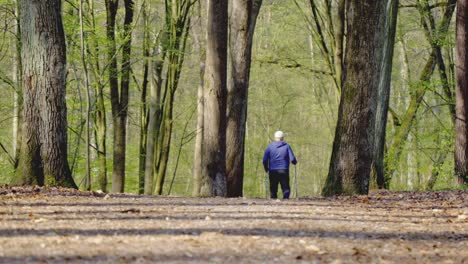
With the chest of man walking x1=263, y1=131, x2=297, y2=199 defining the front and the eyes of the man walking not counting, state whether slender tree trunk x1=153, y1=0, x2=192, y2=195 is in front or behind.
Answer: in front

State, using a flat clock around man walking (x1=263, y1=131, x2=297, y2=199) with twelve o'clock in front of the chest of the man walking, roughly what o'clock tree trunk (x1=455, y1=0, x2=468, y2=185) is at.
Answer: The tree trunk is roughly at 2 o'clock from the man walking.

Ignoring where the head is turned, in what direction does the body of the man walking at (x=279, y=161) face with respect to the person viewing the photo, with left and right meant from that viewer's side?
facing away from the viewer

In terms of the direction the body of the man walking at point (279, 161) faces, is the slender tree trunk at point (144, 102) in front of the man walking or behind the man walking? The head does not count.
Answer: in front

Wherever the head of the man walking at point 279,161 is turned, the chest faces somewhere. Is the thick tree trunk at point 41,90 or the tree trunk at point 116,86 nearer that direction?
the tree trunk

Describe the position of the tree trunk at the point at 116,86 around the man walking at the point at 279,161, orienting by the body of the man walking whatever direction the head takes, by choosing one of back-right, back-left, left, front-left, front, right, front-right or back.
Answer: front-left

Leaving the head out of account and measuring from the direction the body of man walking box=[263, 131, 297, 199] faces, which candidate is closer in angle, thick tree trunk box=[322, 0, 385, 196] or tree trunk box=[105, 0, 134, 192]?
the tree trunk
